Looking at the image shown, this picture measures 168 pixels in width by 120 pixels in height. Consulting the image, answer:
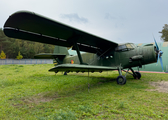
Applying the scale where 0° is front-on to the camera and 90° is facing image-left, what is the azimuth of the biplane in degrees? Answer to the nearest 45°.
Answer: approximately 315°

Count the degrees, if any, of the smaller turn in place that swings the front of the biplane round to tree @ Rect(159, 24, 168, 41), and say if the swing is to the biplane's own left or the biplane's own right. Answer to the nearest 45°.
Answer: approximately 90° to the biplane's own left
